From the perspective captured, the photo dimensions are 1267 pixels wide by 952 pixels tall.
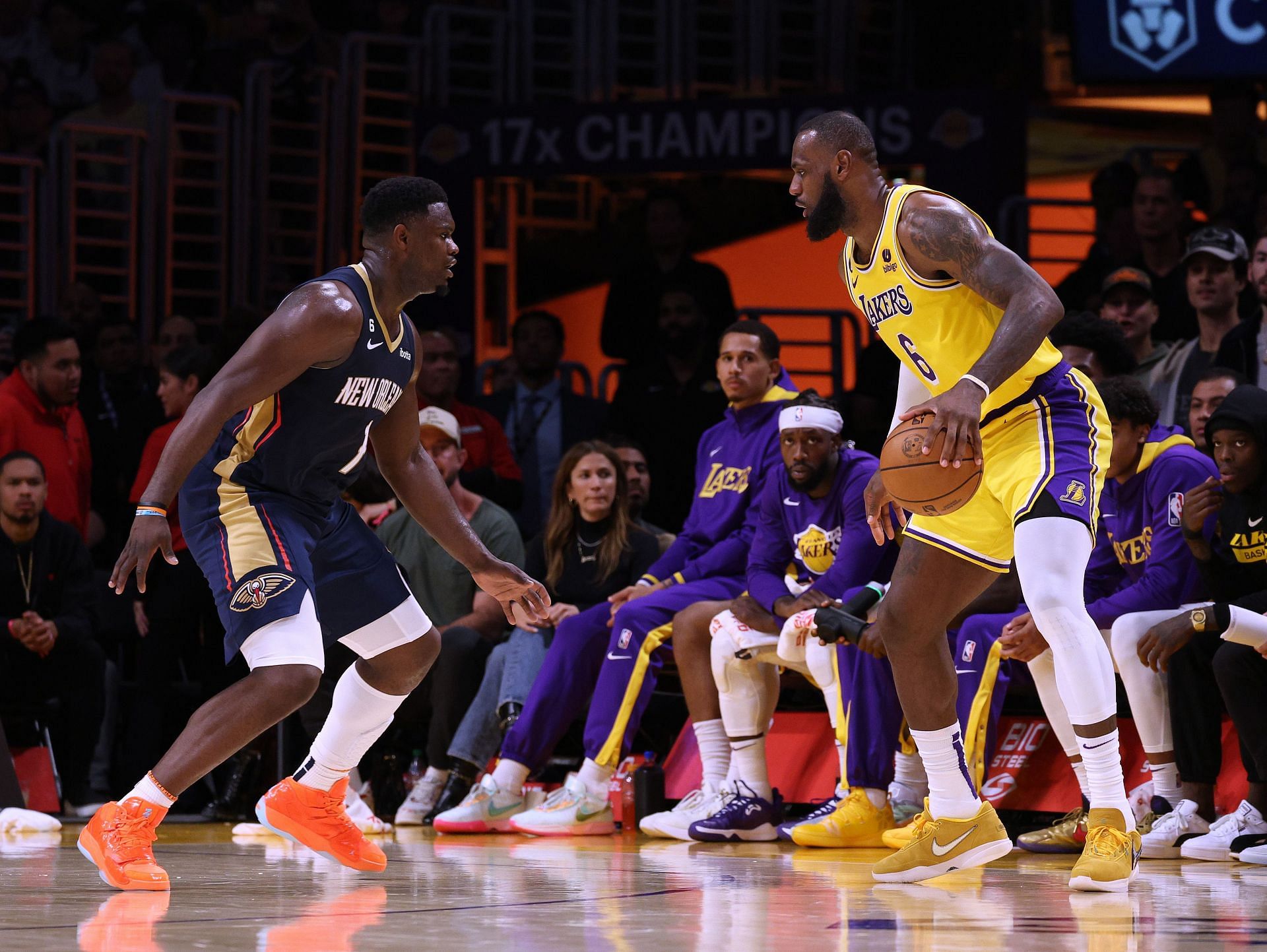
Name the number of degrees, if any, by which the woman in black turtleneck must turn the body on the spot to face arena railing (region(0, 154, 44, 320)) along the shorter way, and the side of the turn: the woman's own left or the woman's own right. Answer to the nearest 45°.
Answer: approximately 90° to the woman's own right

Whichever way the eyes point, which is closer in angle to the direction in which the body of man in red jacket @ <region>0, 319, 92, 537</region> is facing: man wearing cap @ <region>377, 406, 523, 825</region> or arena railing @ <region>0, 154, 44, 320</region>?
the man wearing cap

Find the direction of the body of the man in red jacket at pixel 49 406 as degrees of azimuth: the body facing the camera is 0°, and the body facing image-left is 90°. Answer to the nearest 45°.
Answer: approximately 315°

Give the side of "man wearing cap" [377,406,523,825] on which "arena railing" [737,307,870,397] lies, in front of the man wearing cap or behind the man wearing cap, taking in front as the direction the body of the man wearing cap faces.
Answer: behind

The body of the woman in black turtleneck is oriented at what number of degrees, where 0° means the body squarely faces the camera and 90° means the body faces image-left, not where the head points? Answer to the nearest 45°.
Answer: approximately 45°

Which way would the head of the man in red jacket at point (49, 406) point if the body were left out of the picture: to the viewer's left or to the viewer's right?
to the viewer's right

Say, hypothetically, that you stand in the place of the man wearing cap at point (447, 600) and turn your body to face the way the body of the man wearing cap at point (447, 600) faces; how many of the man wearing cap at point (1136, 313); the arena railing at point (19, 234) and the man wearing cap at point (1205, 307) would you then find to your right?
1

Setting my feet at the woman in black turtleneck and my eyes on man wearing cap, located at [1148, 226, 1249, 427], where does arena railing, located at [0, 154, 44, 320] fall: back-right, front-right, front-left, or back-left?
back-left
